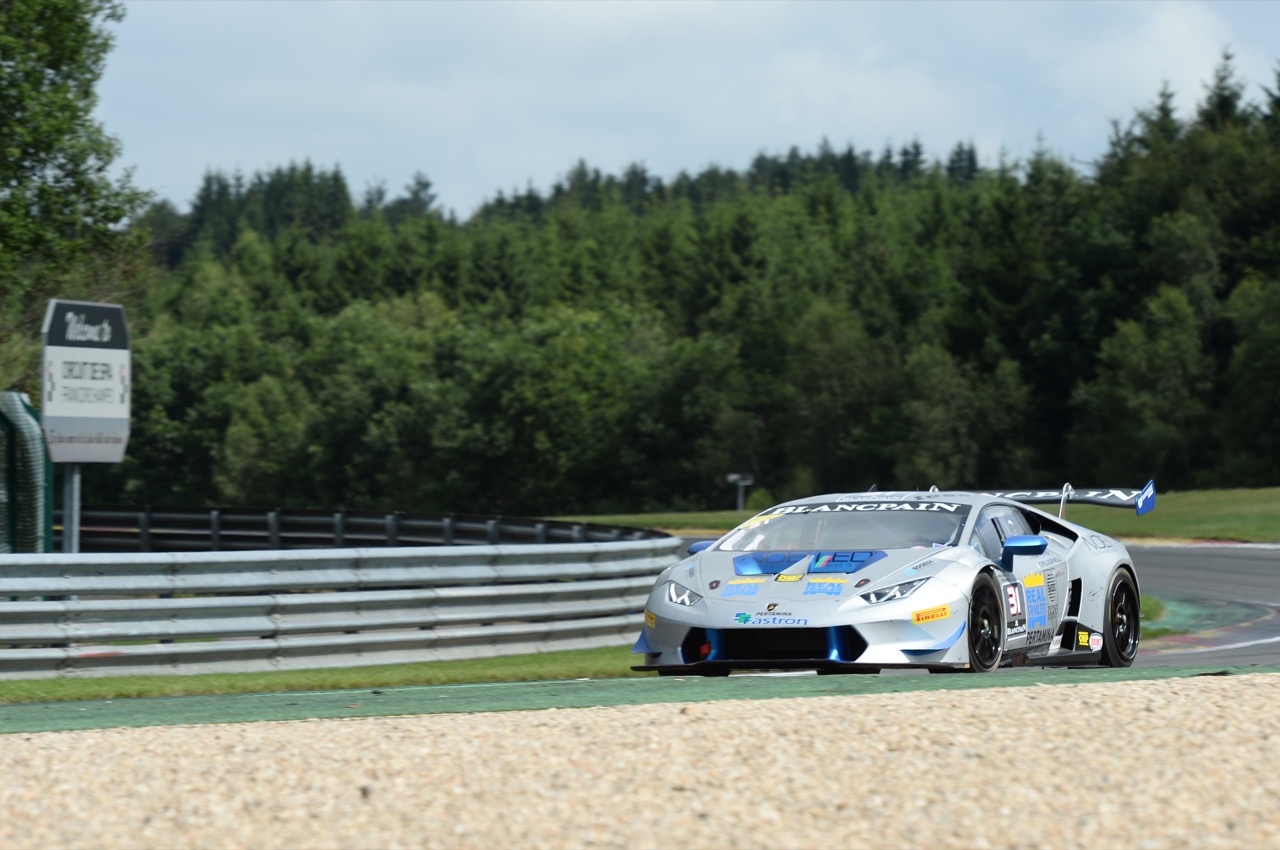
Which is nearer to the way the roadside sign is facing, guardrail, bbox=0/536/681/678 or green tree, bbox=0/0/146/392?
the guardrail

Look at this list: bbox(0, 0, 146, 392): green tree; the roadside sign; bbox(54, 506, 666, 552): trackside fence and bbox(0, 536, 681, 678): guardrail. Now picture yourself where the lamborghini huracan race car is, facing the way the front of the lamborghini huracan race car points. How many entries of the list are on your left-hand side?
0

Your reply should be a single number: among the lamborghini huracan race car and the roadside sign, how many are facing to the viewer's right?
0

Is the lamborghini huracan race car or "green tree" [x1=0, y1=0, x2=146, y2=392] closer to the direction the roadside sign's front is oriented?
the lamborghini huracan race car

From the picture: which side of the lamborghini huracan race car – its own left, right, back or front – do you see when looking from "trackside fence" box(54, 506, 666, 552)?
right

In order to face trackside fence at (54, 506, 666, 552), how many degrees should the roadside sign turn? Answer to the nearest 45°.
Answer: approximately 180°

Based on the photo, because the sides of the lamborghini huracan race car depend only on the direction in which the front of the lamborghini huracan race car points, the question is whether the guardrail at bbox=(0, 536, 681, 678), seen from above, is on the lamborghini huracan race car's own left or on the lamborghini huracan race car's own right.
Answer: on the lamborghini huracan race car's own right

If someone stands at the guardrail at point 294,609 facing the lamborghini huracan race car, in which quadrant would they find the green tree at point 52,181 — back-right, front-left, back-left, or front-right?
back-left

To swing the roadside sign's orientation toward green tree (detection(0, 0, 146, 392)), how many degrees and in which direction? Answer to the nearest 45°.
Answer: approximately 180°

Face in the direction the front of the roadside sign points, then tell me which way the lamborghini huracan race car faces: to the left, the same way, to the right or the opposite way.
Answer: to the right

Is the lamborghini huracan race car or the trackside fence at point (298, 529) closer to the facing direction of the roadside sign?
the lamborghini huracan race car

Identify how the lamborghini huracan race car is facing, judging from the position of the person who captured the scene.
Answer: facing the viewer and to the left of the viewer

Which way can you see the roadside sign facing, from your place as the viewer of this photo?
facing the viewer

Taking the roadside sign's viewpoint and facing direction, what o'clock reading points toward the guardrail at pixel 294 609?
The guardrail is roughly at 11 o'clock from the roadside sign.
